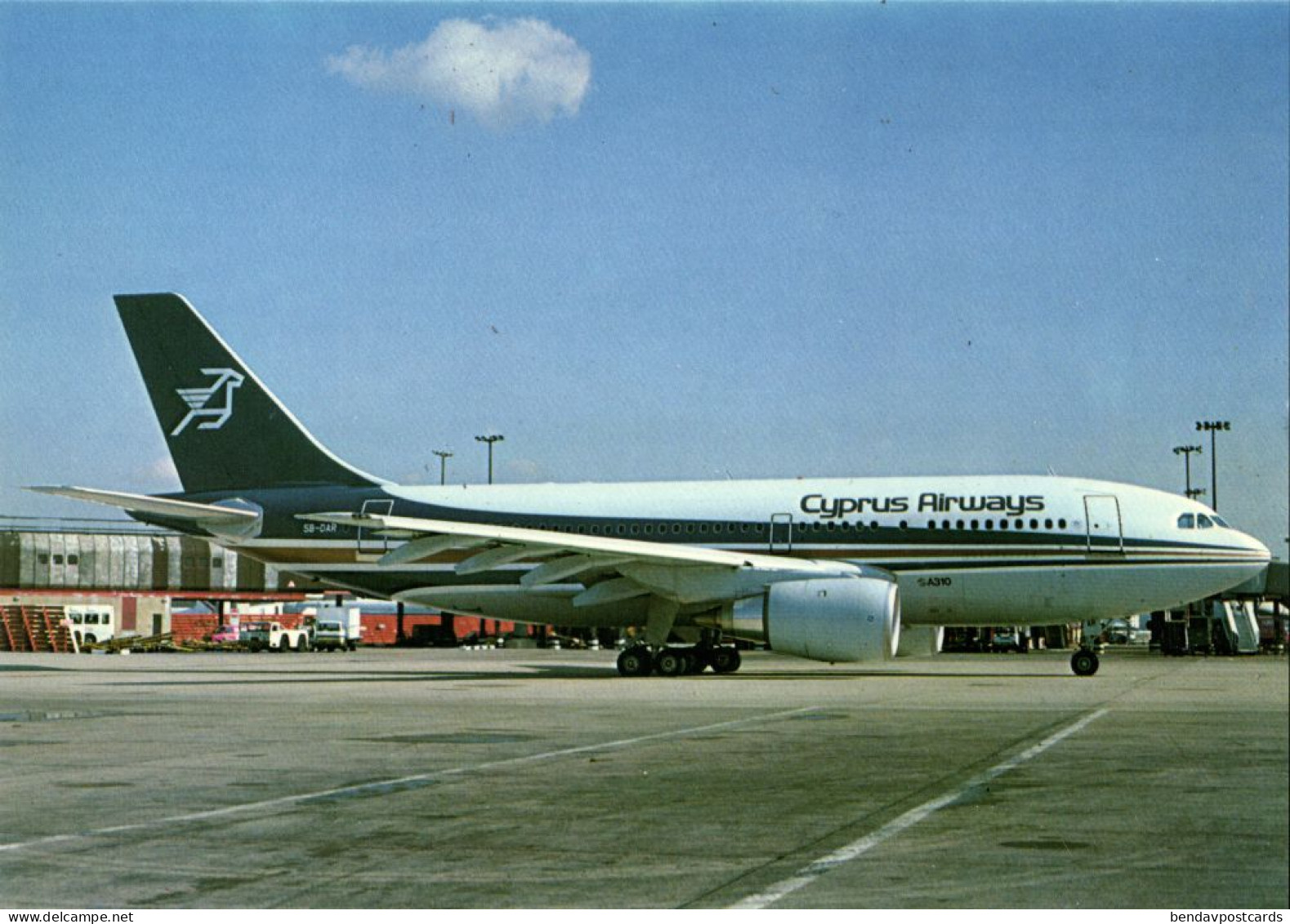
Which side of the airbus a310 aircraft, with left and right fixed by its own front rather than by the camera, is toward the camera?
right
